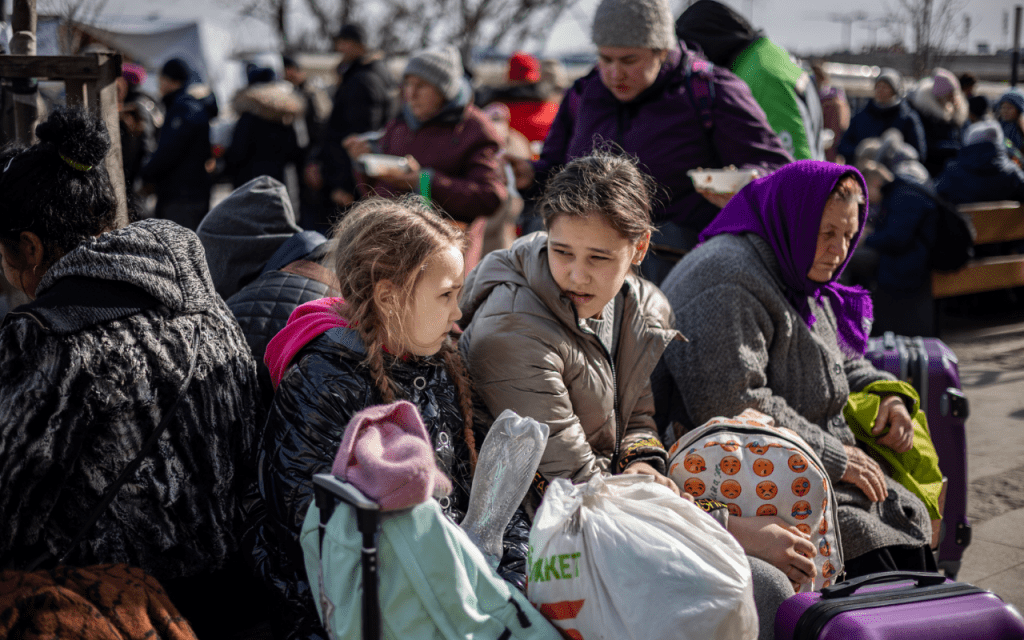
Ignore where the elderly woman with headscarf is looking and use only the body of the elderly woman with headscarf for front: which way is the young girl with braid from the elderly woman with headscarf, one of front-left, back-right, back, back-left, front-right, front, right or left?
right

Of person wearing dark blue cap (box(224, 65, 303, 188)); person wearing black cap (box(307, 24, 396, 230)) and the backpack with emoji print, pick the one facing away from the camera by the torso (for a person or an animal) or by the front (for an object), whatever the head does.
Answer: person wearing dark blue cap (box(224, 65, 303, 188))

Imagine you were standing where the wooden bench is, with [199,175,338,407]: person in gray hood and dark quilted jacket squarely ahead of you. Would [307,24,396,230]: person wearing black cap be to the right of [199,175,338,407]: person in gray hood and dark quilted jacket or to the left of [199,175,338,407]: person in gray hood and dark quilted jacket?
right

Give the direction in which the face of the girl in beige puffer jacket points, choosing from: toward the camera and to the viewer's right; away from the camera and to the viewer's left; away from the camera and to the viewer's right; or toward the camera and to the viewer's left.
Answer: toward the camera and to the viewer's left

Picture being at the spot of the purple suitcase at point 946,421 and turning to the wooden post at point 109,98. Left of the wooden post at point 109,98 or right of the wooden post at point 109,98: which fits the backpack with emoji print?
left

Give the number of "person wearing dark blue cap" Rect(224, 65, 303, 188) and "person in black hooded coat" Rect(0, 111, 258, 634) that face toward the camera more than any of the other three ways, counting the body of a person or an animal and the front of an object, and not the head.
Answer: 0

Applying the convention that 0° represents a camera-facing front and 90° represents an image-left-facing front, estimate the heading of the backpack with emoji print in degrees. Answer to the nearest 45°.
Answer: approximately 0°

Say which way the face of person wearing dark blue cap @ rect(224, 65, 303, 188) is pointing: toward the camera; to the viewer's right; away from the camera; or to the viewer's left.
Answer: away from the camera

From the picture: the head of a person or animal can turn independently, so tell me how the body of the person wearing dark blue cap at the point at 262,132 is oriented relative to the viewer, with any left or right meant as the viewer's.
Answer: facing away from the viewer

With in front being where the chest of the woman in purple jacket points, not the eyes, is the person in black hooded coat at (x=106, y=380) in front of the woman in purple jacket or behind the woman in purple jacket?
in front

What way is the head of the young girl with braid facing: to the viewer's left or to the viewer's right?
to the viewer's right
